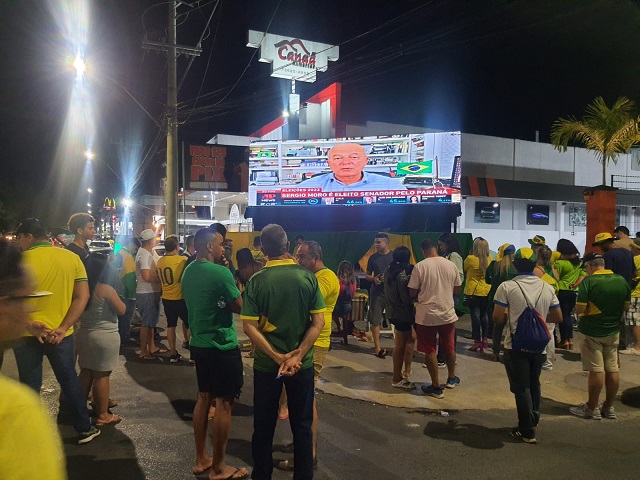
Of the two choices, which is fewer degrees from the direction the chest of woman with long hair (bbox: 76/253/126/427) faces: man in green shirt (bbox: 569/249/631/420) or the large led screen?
the large led screen

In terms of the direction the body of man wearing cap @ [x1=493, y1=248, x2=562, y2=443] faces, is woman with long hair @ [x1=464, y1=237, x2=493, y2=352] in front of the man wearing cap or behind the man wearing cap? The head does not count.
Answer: in front

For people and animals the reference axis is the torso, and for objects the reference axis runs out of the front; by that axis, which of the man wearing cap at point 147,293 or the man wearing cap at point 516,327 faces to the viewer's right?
the man wearing cap at point 147,293

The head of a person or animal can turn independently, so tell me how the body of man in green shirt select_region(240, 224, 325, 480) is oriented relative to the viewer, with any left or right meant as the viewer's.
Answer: facing away from the viewer

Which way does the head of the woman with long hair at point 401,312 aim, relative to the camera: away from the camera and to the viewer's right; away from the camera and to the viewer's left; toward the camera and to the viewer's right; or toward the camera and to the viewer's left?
away from the camera and to the viewer's left

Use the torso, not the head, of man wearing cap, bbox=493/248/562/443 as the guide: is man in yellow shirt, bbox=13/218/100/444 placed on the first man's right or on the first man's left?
on the first man's left

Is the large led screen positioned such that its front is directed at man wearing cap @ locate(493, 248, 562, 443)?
yes

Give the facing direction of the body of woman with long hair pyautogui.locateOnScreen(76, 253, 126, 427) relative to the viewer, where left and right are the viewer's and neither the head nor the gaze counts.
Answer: facing away from the viewer and to the right of the viewer

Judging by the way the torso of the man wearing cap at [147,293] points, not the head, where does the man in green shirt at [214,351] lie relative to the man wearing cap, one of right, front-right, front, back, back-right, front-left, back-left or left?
right
